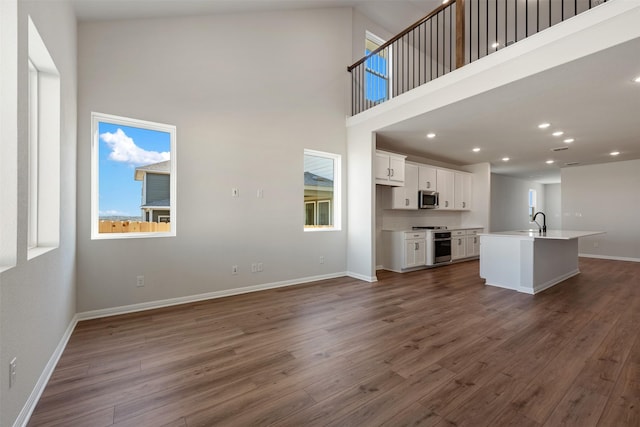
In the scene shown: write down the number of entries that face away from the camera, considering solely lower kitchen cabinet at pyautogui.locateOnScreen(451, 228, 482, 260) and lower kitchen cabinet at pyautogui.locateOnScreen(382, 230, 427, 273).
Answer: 0

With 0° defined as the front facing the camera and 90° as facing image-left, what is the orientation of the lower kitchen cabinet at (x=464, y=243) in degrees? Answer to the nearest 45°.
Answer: approximately 315°

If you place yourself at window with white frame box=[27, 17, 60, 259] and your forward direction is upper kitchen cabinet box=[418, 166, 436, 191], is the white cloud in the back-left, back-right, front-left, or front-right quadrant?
front-left

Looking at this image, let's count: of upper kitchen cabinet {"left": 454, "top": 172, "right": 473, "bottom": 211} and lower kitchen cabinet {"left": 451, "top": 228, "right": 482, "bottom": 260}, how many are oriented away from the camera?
0

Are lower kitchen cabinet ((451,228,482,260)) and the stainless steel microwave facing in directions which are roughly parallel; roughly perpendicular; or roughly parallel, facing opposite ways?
roughly parallel

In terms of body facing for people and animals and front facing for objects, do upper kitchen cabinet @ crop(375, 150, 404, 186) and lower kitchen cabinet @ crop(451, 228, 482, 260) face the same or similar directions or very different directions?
same or similar directions

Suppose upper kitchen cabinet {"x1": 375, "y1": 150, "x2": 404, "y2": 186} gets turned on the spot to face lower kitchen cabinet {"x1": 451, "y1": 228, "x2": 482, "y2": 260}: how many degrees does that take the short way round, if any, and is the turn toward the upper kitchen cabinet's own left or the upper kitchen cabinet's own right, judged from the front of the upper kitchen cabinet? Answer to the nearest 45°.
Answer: approximately 90° to the upper kitchen cabinet's own left

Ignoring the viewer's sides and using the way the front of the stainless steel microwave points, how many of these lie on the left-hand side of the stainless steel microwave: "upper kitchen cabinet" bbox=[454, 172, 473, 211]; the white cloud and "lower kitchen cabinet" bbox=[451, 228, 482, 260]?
2

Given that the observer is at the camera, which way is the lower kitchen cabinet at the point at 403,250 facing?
facing the viewer and to the right of the viewer
